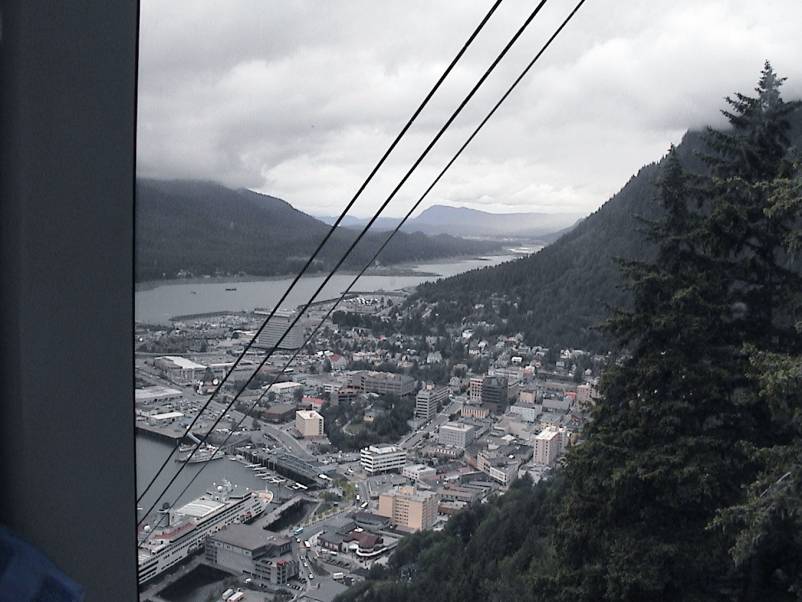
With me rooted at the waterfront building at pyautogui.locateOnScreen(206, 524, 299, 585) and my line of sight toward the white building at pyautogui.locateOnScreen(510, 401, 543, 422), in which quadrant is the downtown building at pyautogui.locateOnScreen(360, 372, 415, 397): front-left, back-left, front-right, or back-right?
front-left

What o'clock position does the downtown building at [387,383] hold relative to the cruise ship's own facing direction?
The downtown building is roughly at 12 o'clock from the cruise ship.

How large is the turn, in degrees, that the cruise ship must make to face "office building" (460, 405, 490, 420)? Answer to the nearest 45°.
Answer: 0° — it already faces it

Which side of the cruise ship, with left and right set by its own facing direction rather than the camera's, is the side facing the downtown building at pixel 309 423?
front

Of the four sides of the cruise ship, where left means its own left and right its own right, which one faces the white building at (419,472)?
front

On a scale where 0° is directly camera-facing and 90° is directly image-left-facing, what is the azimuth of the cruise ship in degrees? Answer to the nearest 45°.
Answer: approximately 225°

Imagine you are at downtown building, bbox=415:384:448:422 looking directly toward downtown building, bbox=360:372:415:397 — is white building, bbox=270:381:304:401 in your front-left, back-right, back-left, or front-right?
front-left

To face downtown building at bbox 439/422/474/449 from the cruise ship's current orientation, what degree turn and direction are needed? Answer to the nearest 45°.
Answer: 0° — it already faces it

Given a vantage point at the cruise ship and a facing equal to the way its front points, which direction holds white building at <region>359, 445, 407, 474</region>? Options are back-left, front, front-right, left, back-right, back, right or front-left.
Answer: front

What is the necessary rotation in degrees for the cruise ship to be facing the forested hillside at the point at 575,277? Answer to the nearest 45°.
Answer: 0° — it already faces it

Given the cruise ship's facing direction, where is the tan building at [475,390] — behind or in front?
in front
